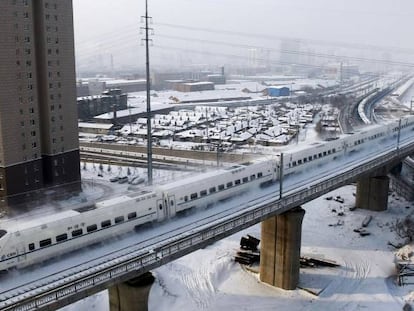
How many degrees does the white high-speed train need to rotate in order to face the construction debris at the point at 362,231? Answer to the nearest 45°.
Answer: approximately 180°

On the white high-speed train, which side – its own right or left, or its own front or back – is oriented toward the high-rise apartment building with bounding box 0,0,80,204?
right

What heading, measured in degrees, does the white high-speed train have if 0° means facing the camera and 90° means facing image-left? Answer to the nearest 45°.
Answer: approximately 45°

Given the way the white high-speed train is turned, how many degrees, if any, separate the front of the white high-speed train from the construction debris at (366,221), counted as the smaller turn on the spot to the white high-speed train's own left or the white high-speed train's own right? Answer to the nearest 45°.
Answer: approximately 180°

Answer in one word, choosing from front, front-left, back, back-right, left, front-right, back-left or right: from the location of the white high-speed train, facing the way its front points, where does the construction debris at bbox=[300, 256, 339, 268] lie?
back
